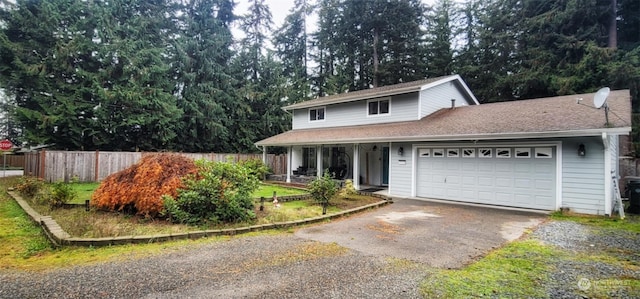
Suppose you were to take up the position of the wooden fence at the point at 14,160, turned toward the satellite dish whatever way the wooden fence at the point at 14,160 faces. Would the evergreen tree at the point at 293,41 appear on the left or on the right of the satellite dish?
left

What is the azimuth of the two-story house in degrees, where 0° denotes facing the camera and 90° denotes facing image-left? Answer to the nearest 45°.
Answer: approximately 45°

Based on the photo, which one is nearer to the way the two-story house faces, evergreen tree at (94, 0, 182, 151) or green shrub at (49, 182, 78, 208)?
the green shrub

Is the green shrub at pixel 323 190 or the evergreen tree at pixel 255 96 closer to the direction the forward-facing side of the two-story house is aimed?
the green shrub

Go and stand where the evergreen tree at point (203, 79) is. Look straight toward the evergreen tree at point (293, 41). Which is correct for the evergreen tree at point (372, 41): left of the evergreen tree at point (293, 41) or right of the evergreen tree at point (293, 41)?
right

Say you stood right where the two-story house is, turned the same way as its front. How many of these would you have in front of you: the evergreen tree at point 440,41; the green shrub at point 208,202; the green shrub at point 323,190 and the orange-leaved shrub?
3

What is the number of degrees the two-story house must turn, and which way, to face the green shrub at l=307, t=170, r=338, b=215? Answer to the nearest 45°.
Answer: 0° — it already faces it

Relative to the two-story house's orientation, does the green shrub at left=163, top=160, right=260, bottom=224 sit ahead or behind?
ahead

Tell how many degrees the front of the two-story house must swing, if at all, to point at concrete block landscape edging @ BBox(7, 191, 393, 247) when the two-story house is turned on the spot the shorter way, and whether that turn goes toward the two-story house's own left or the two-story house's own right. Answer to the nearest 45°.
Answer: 0° — it already faces it

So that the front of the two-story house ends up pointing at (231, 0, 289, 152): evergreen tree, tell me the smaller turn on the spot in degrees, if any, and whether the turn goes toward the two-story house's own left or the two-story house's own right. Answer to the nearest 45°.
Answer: approximately 90° to the two-story house's own right

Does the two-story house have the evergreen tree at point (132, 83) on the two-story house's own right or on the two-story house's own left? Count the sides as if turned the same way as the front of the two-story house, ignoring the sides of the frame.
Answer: on the two-story house's own right

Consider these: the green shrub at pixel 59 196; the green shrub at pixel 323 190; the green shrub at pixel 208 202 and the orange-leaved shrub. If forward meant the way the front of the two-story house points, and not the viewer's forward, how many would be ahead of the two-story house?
4

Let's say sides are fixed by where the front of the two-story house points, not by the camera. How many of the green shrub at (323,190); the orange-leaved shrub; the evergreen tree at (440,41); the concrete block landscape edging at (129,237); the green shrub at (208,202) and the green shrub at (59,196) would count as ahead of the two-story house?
5
